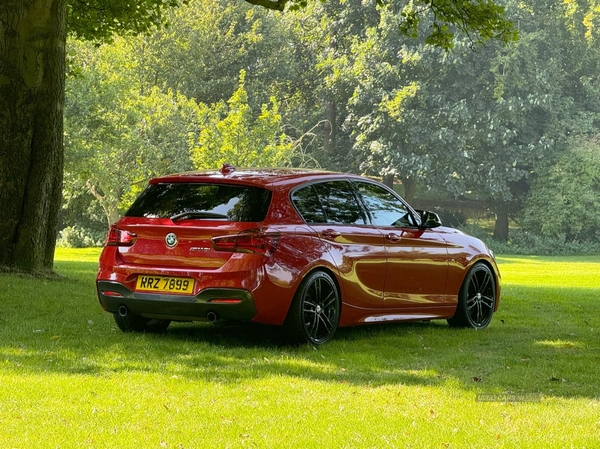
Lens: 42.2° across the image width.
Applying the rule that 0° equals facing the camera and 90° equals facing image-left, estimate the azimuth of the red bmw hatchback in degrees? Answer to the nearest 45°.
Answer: approximately 225°

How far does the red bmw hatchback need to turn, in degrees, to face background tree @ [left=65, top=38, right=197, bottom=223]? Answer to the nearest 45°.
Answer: approximately 45° to its left

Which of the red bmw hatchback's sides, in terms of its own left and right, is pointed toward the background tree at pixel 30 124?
left
